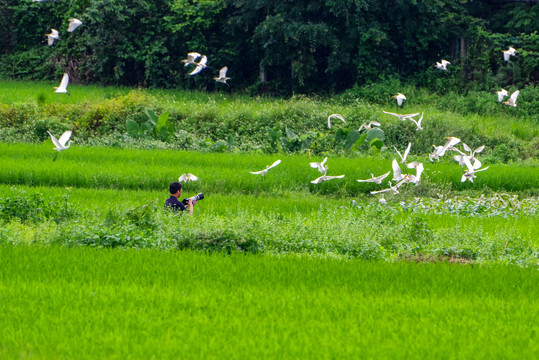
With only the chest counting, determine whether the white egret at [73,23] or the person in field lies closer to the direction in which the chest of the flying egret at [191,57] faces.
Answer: the white egret

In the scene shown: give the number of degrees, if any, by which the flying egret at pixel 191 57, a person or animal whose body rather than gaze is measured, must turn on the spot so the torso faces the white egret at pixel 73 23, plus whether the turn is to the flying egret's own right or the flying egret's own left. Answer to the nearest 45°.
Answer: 0° — it already faces it

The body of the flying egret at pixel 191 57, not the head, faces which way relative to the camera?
to the viewer's left

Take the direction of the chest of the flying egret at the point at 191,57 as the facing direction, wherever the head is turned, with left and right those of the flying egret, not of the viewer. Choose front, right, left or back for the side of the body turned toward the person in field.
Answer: left
